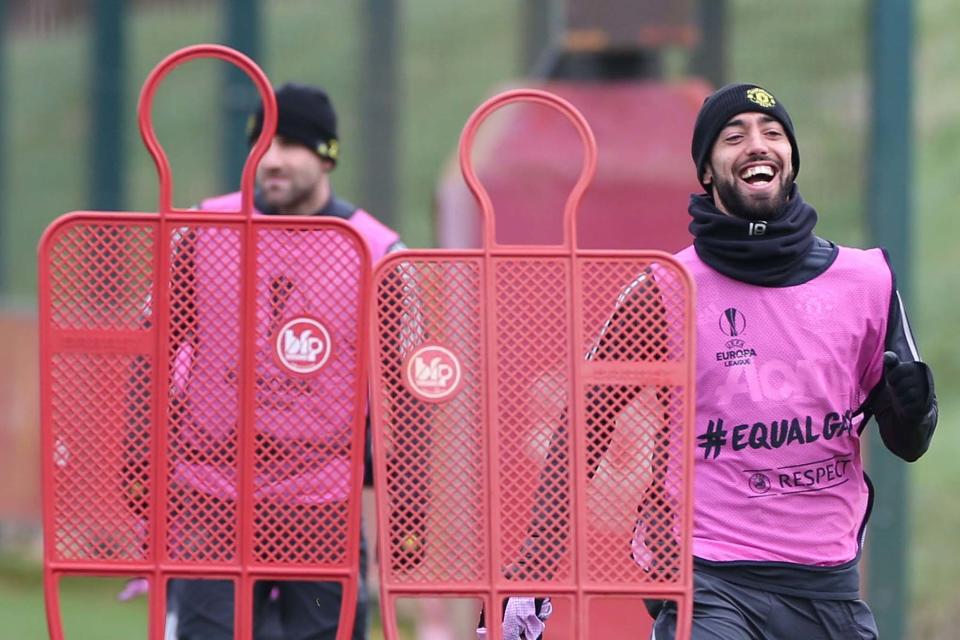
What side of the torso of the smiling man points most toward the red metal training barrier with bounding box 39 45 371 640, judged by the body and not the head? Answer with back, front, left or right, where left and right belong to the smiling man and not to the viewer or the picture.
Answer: right

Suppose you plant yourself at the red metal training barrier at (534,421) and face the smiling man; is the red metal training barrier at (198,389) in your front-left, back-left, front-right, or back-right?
back-left

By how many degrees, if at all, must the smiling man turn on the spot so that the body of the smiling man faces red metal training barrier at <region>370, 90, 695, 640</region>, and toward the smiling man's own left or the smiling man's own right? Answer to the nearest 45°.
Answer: approximately 45° to the smiling man's own right

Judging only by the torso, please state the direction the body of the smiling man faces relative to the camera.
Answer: toward the camera
